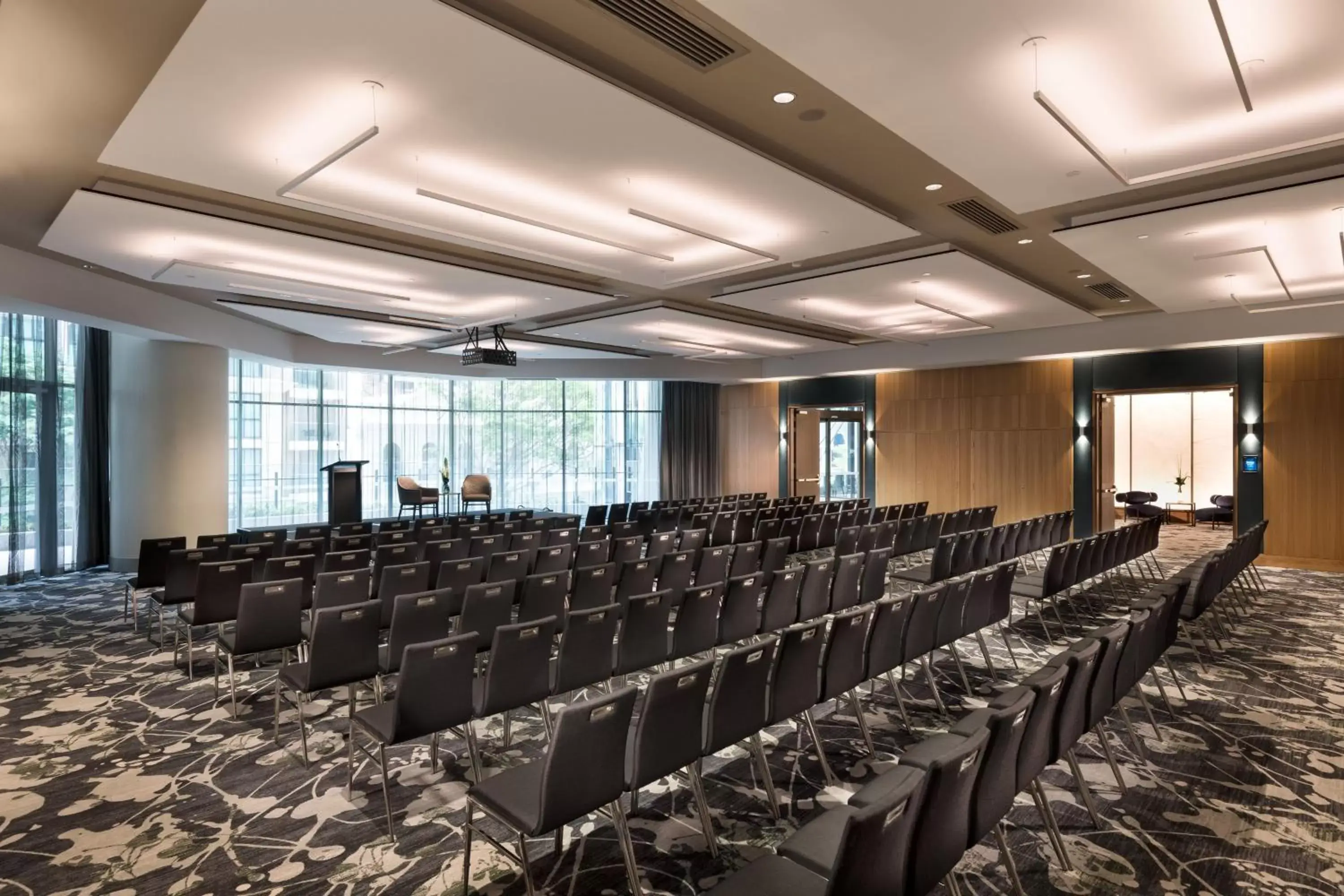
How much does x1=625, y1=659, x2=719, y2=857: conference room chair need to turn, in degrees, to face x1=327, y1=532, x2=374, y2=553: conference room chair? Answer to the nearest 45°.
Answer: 0° — it already faces it

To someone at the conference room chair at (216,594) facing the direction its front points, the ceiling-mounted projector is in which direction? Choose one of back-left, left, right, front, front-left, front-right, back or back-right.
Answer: right

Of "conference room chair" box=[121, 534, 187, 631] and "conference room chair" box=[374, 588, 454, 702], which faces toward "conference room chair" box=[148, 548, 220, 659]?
"conference room chair" box=[374, 588, 454, 702]

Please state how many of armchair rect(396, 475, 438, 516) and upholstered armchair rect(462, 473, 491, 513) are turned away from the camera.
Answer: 0

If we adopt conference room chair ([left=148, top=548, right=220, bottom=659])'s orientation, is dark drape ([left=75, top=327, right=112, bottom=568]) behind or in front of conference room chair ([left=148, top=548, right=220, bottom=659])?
in front

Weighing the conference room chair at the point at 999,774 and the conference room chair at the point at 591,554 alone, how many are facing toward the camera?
0

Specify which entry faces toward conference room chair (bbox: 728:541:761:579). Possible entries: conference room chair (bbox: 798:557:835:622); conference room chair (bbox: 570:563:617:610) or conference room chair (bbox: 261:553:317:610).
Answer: conference room chair (bbox: 798:557:835:622)

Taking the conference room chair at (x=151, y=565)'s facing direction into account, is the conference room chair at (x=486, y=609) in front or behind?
behind

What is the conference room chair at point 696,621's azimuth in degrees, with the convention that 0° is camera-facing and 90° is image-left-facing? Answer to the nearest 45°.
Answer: approximately 135°

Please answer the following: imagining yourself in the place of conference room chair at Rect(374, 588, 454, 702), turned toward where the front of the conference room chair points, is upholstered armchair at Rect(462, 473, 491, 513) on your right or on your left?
on your right

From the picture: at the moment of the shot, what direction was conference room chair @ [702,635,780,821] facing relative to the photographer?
facing away from the viewer and to the left of the viewer

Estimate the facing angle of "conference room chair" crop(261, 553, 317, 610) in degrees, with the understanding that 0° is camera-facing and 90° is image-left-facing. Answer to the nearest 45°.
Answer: approximately 180°

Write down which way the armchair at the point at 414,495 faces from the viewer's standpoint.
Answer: facing the viewer and to the right of the viewer

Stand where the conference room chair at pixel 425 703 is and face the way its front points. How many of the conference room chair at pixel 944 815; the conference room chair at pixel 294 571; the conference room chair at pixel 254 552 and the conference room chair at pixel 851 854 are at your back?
2

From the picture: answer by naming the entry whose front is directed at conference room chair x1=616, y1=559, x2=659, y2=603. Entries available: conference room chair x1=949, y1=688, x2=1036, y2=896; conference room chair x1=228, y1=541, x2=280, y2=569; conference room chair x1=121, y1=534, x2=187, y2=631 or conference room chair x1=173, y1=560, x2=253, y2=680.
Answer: conference room chair x1=949, y1=688, x2=1036, y2=896
